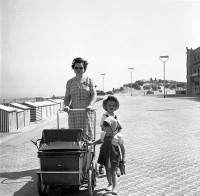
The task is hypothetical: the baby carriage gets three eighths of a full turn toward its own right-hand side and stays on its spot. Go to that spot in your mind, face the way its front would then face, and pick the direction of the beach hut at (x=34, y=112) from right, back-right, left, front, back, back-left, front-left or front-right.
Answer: front-right

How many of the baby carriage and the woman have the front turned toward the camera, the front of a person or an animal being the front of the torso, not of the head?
2

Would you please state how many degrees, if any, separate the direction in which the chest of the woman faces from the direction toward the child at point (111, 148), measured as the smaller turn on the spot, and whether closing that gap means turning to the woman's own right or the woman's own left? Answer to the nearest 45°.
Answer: approximately 45° to the woman's own left

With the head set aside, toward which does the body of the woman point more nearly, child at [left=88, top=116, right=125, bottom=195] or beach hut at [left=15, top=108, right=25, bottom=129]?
the child

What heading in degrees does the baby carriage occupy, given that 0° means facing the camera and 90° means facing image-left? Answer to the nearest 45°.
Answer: approximately 0°

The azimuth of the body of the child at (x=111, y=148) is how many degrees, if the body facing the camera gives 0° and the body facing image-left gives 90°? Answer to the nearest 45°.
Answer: approximately 45°

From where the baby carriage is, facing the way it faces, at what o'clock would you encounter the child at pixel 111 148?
The child is roughly at 8 o'clock from the baby carriage.

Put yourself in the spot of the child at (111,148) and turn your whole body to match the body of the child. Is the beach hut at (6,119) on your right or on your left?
on your right

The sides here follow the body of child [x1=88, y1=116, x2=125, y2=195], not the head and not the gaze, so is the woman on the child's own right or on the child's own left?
on the child's own right
